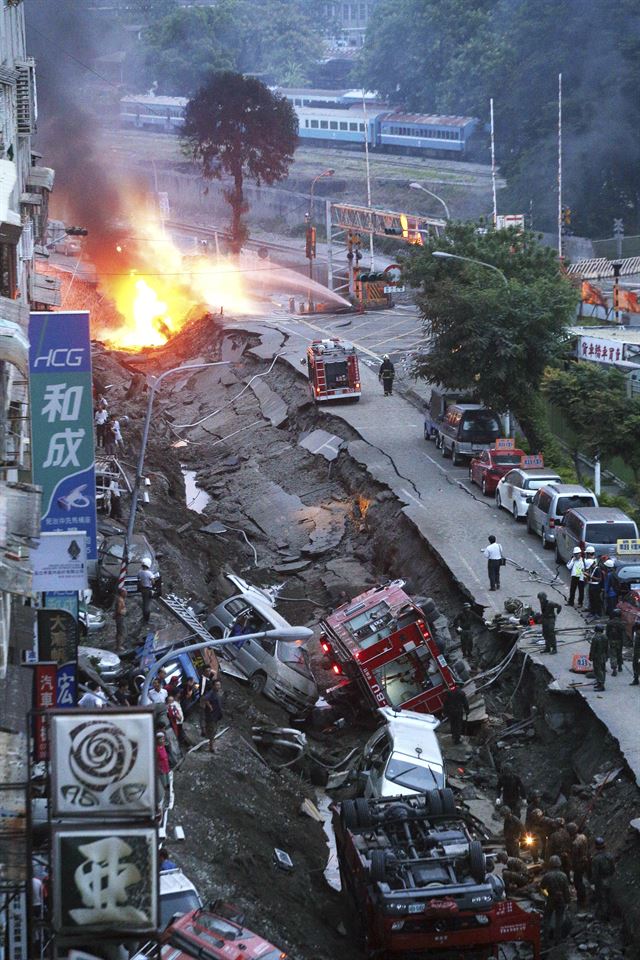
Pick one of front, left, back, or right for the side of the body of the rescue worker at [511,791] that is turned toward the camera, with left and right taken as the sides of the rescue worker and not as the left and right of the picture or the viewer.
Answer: back

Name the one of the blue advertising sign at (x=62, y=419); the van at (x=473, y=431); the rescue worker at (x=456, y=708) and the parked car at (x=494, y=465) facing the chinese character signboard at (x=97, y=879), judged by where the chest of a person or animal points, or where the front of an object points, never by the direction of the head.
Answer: the blue advertising sign

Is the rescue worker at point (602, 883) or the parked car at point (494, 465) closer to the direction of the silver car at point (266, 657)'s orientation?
the rescue worker

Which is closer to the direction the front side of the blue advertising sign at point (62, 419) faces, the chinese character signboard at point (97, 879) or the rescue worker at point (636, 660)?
the chinese character signboard
